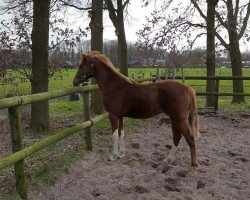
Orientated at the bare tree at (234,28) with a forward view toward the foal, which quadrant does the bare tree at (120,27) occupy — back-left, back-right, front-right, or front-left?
front-right

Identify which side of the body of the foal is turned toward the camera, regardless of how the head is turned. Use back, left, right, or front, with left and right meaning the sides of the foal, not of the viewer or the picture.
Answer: left

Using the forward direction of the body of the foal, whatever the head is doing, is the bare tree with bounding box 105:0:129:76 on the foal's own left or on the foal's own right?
on the foal's own right

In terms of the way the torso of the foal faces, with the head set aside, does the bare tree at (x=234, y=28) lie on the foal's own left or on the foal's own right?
on the foal's own right

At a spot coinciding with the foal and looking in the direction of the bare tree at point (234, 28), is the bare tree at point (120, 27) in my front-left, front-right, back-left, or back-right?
front-left
